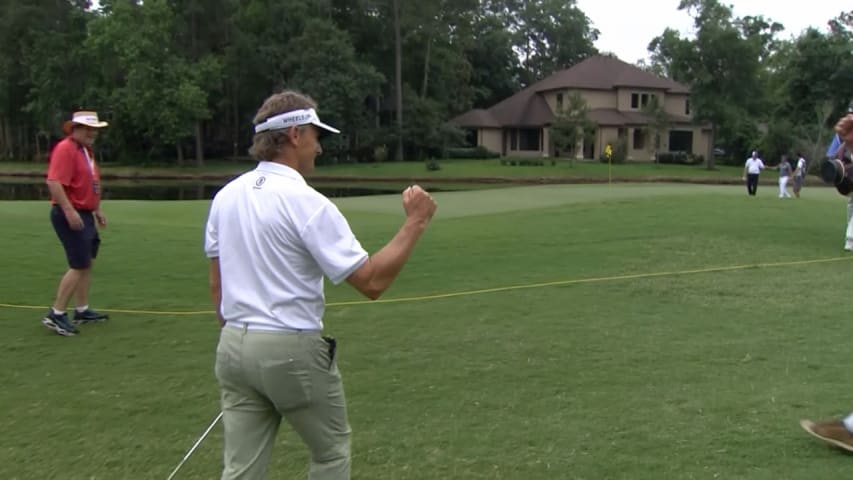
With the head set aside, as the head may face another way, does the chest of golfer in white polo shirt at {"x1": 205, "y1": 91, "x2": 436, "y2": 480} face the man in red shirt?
no

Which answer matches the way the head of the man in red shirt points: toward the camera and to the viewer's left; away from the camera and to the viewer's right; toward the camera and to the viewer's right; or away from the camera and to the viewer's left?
toward the camera and to the viewer's right

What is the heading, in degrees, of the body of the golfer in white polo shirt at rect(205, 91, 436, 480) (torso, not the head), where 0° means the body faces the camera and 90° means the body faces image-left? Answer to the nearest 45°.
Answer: approximately 225°
